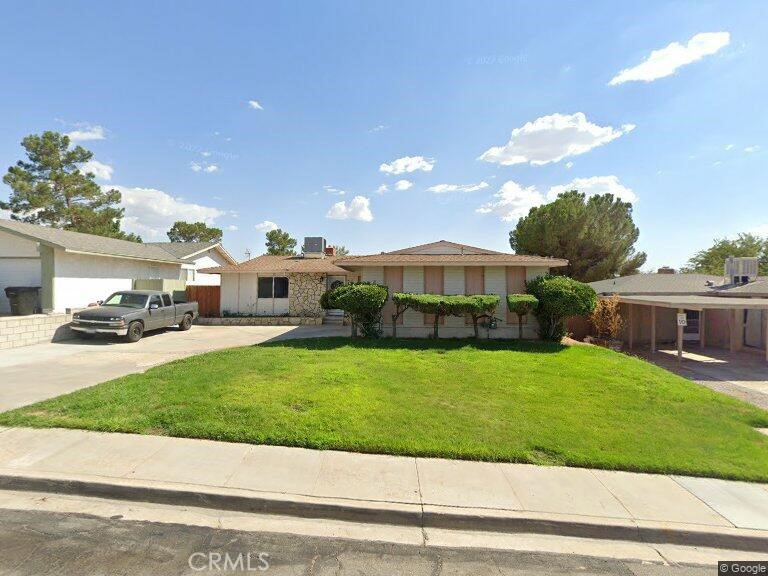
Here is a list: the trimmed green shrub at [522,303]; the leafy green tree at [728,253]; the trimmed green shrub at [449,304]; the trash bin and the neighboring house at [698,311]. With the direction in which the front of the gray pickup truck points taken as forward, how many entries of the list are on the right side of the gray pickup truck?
1

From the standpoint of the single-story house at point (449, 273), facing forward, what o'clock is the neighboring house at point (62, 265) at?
The neighboring house is roughly at 3 o'clock from the single-story house.

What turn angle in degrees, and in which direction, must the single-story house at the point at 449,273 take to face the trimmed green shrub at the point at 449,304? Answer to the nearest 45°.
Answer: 0° — it already faces it

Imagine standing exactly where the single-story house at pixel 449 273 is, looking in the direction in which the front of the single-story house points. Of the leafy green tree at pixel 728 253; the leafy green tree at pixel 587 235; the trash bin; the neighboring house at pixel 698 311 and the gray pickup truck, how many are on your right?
2

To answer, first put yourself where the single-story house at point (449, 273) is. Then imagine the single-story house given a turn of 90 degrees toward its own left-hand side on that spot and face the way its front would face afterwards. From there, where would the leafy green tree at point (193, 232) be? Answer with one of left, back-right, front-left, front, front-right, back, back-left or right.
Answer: back-left

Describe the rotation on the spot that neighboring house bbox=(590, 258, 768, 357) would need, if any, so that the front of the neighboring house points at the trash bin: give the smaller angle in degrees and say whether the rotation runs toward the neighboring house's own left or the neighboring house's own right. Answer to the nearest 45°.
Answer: approximately 45° to the neighboring house's own right

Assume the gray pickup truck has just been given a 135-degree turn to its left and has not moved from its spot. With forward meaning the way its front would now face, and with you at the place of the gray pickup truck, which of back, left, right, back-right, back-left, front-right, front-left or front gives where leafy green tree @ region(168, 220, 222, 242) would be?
left

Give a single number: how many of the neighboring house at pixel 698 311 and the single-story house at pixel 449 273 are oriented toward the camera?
2

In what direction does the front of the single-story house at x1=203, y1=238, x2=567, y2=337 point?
toward the camera

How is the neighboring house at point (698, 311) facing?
toward the camera

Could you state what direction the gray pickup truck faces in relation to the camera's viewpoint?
facing the viewer and to the left of the viewer

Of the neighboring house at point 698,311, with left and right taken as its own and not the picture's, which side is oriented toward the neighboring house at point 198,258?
right

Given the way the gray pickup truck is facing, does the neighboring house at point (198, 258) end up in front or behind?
behind

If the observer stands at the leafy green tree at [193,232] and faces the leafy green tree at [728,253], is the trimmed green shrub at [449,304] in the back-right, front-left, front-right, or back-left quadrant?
front-right
